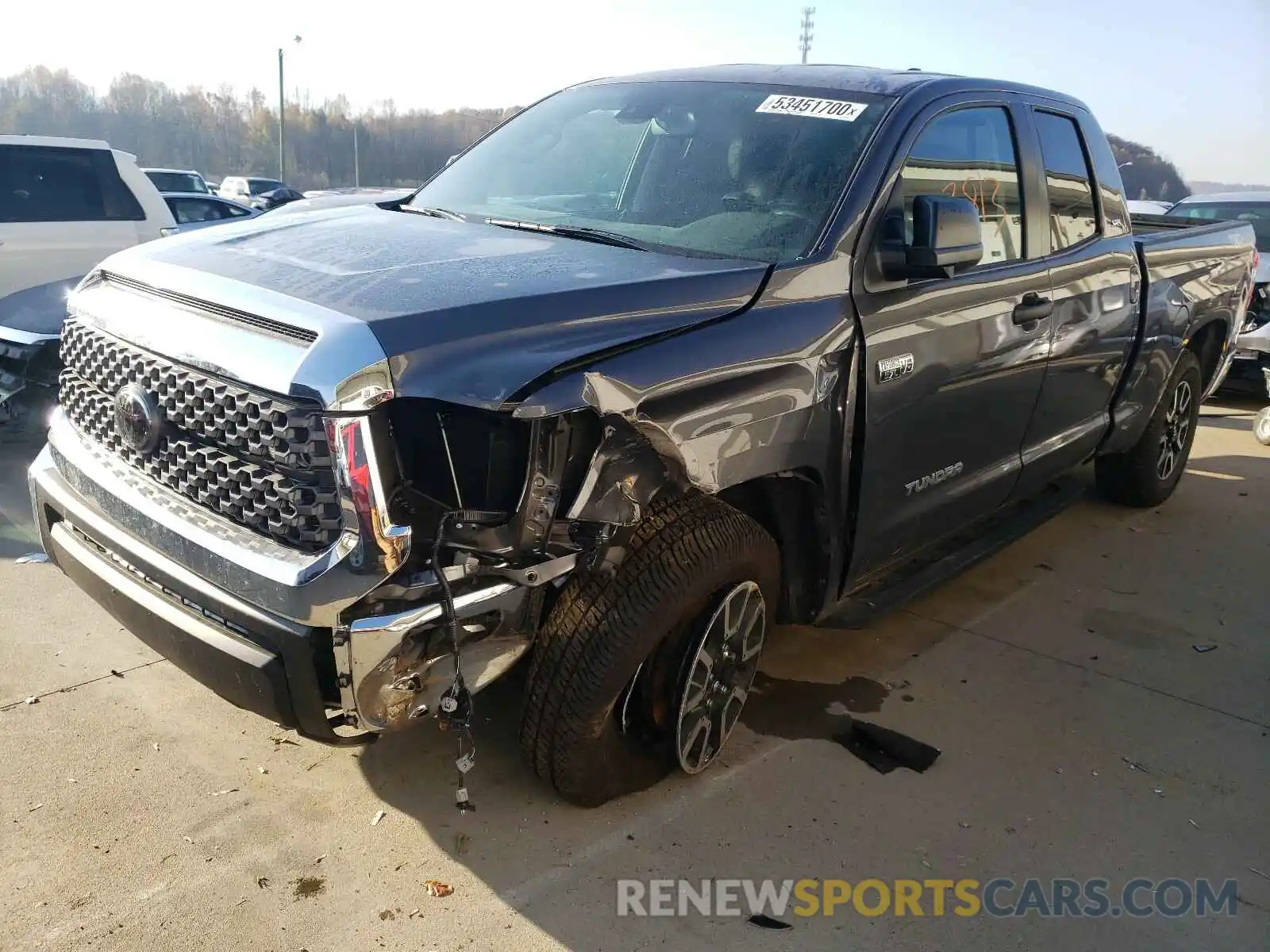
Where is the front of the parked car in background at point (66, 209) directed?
to the viewer's left

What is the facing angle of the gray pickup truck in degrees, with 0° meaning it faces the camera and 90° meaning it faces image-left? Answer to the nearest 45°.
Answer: approximately 45°

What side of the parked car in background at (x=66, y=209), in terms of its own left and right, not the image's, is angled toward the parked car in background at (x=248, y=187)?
right

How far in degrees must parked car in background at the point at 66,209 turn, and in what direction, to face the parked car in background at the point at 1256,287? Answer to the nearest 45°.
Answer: approximately 180°

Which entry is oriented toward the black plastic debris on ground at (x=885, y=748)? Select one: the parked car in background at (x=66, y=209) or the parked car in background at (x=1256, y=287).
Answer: the parked car in background at (x=1256, y=287)

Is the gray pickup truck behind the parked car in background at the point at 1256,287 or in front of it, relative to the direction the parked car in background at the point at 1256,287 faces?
in front

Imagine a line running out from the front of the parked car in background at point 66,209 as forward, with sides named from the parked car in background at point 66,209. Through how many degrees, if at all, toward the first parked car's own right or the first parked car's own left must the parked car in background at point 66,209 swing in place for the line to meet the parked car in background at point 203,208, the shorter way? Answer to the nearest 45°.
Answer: approximately 90° to the first parked car's own right

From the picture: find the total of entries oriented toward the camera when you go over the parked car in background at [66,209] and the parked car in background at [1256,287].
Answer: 1

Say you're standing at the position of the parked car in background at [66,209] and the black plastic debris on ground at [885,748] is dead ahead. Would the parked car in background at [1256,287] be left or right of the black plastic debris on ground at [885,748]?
left
